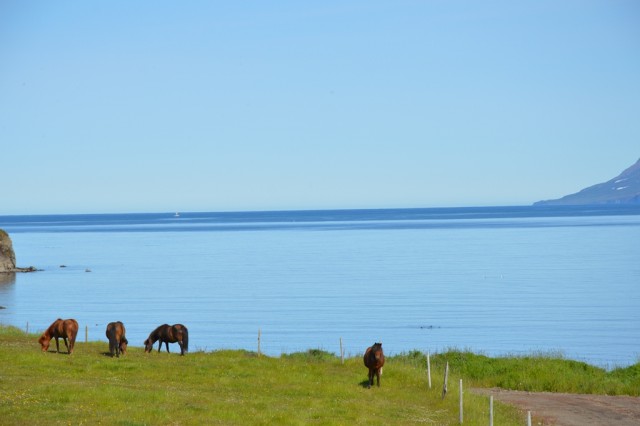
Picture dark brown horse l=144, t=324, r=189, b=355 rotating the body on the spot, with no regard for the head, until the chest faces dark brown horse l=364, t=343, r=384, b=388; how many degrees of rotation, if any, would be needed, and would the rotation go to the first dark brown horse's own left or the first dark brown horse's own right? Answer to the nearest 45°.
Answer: approximately 135° to the first dark brown horse's own left

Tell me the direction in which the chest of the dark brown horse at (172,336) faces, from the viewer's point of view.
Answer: to the viewer's left

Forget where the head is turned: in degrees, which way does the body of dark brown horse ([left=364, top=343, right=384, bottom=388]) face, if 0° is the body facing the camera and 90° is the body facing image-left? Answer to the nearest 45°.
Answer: approximately 0°

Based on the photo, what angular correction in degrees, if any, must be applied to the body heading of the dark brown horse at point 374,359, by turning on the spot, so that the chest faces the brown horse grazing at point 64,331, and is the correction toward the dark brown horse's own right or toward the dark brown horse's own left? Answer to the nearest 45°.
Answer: approximately 90° to the dark brown horse's own right

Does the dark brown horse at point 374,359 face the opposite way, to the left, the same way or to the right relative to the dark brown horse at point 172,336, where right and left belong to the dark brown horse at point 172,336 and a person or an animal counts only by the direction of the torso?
to the left

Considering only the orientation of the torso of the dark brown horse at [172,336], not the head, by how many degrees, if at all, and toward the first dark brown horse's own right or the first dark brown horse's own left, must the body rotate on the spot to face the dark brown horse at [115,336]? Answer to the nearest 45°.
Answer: approximately 45° to the first dark brown horse's own left

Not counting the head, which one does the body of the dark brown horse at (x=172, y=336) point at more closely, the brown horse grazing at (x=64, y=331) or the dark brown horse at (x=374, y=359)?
the brown horse grazing

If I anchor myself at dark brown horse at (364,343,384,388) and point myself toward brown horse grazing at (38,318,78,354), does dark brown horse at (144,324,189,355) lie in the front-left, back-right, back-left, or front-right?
front-right

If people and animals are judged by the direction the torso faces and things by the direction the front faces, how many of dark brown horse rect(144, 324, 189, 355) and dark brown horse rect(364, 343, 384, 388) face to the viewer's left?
1

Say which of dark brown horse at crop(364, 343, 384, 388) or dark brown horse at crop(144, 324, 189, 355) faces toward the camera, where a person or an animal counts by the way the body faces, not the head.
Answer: dark brown horse at crop(364, 343, 384, 388)
